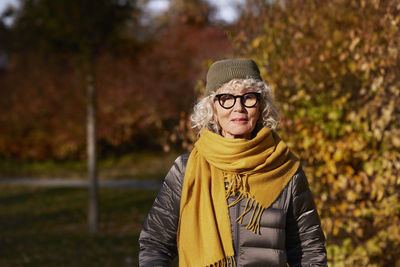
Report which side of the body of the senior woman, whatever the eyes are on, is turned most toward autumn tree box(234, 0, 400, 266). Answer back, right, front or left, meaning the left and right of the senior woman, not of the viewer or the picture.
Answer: back

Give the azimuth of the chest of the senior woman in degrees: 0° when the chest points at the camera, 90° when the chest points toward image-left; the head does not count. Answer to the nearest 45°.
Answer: approximately 0°

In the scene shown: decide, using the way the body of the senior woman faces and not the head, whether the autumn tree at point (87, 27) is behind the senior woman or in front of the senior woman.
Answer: behind
